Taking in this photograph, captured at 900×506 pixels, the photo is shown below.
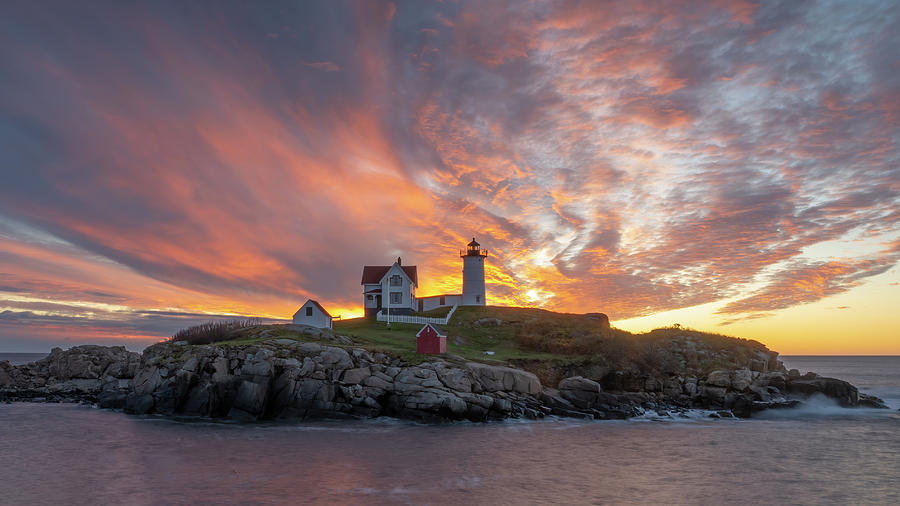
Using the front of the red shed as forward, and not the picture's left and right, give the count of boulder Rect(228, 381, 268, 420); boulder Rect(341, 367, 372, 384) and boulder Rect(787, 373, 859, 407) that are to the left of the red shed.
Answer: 1

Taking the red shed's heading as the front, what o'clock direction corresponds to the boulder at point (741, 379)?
The boulder is roughly at 9 o'clock from the red shed.

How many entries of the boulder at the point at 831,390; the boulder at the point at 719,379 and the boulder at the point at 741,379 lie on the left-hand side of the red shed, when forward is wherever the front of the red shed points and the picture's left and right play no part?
3

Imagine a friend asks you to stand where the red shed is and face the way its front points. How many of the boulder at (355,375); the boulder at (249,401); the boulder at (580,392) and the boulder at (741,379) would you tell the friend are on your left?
2

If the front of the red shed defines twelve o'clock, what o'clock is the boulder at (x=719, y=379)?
The boulder is roughly at 9 o'clock from the red shed.

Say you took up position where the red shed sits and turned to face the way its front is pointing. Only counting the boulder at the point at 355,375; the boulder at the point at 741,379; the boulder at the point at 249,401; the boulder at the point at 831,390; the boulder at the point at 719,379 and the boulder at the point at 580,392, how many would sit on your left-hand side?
4

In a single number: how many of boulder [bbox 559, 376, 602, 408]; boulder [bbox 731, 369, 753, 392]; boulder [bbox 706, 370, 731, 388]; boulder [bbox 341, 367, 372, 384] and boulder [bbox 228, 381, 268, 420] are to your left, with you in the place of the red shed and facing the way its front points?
3

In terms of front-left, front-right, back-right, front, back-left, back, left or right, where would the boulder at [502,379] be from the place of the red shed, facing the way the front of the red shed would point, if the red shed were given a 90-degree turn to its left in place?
front-right

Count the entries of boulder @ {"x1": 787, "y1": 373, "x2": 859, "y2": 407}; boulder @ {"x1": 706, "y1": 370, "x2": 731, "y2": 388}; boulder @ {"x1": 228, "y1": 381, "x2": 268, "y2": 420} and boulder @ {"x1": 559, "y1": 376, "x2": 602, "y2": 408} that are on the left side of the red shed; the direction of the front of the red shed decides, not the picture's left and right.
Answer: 3

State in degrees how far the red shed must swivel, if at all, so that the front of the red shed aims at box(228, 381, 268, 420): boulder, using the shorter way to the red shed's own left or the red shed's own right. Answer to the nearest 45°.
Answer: approximately 45° to the red shed's own right

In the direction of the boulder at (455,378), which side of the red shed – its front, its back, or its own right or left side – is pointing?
front

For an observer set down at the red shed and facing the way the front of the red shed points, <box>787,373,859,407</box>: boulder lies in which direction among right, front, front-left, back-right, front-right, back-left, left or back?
left

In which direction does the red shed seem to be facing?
toward the camera

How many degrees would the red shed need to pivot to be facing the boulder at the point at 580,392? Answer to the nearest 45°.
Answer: approximately 90° to its left

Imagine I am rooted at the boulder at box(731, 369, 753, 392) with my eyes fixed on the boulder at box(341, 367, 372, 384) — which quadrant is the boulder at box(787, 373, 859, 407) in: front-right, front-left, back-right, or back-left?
back-left

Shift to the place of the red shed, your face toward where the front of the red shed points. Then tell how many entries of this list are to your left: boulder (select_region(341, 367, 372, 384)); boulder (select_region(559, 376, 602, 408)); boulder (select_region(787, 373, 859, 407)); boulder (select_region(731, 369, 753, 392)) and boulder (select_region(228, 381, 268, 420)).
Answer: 3
